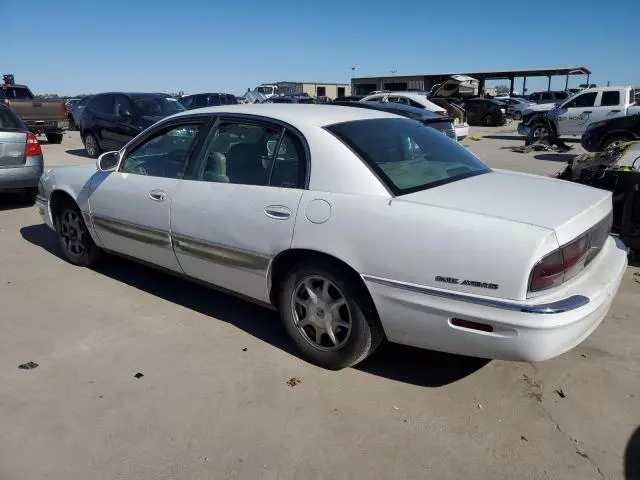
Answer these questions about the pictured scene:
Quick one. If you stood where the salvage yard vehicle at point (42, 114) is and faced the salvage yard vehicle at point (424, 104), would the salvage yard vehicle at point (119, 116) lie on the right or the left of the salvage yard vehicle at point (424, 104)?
right

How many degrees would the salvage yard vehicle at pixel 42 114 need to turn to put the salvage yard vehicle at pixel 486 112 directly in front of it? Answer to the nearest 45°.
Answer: approximately 135° to its right

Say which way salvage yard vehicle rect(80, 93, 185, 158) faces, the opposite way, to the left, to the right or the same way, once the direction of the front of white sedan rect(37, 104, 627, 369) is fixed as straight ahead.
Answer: the opposite way

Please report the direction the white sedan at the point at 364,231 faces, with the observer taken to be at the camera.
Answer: facing away from the viewer and to the left of the viewer

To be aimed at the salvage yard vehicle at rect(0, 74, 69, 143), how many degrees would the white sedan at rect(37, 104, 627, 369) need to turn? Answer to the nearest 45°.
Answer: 0° — it already faces it

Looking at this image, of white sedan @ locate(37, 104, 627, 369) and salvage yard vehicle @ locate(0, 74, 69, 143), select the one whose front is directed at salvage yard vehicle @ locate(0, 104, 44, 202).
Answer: the white sedan

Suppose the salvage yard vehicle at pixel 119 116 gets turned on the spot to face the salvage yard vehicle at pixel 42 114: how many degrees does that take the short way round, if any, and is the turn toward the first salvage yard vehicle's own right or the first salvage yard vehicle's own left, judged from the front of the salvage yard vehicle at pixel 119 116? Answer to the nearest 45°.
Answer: approximately 180°

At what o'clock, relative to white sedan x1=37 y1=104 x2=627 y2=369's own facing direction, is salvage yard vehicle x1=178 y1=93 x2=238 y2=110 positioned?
The salvage yard vehicle is roughly at 1 o'clock from the white sedan.

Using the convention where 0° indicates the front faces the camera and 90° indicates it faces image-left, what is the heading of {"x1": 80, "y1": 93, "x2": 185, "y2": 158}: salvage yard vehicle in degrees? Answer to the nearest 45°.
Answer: approximately 315°

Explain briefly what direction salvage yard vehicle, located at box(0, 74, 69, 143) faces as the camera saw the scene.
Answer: facing away from the viewer and to the left of the viewer
